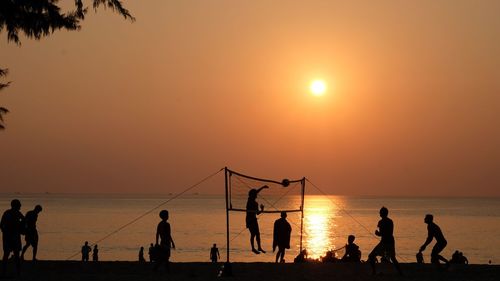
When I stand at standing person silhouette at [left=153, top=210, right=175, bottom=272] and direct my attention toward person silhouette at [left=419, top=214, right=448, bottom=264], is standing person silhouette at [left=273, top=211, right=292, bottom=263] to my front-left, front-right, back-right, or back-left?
front-left

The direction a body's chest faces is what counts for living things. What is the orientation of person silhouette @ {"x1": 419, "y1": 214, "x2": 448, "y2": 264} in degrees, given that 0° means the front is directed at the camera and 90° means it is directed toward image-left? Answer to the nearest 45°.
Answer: approximately 90°

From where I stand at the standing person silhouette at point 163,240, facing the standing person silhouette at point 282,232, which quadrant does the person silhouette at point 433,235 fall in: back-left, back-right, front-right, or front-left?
front-right

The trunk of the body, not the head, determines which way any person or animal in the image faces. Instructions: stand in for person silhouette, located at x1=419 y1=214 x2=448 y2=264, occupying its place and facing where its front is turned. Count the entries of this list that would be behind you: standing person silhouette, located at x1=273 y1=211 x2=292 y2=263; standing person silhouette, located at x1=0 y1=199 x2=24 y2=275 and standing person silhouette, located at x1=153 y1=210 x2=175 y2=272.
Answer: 0

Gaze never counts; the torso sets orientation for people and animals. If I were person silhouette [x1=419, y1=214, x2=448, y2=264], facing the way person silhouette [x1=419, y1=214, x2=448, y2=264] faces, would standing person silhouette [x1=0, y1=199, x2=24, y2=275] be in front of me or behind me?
in front

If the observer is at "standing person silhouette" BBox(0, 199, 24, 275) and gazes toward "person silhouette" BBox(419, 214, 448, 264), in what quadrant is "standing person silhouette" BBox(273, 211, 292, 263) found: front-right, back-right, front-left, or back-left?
front-left

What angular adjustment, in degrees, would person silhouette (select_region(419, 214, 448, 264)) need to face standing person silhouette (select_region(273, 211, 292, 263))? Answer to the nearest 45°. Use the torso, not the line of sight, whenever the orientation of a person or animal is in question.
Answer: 0° — it already faces them

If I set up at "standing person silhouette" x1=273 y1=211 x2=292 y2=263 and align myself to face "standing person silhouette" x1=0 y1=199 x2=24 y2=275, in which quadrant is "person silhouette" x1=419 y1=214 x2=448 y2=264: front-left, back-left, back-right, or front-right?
back-left

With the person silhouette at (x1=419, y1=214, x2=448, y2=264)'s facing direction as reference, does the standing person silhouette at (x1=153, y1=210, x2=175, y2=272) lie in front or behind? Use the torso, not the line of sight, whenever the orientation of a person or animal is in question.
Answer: in front
